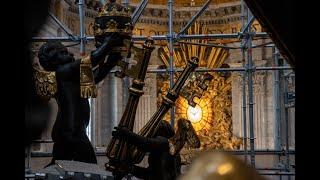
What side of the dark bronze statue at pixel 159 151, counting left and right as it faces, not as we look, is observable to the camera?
left
